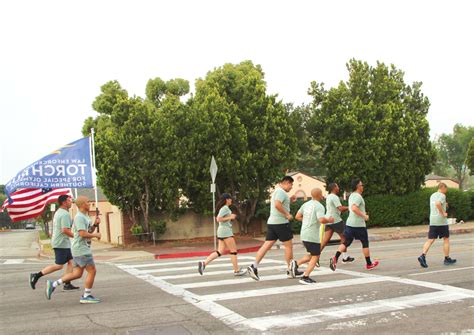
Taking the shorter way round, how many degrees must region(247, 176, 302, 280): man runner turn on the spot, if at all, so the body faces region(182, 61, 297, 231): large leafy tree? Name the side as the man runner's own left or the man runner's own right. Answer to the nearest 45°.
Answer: approximately 90° to the man runner's own left

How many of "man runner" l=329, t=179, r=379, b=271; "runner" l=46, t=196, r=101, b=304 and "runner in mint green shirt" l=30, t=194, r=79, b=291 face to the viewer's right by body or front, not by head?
3

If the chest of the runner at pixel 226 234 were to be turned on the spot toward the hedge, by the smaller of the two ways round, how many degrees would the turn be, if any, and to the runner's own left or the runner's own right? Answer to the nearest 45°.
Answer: approximately 45° to the runner's own left

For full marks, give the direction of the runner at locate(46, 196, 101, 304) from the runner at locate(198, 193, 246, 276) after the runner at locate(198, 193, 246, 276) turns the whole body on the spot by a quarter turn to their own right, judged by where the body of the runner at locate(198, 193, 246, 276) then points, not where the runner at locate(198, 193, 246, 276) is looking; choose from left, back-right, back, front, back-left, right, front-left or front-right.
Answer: front-right

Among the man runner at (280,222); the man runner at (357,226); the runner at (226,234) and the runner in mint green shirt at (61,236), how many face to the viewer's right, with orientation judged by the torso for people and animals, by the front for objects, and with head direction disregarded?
4

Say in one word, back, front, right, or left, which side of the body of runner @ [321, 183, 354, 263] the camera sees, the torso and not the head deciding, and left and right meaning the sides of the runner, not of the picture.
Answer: right

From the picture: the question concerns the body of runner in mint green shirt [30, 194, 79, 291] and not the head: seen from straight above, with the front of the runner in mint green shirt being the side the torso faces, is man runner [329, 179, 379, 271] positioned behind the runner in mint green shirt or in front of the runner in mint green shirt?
in front

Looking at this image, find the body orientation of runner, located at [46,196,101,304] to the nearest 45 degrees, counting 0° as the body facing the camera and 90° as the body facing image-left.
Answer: approximately 270°

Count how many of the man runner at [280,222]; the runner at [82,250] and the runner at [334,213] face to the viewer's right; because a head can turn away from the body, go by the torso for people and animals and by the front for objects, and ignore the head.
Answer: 3

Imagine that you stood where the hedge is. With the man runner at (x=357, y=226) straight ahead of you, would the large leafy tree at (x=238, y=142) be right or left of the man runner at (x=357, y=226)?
right

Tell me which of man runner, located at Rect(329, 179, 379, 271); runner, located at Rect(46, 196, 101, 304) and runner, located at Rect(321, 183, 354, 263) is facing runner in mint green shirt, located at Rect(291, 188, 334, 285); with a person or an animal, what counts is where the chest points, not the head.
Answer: runner, located at Rect(46, 196, 101, 304)

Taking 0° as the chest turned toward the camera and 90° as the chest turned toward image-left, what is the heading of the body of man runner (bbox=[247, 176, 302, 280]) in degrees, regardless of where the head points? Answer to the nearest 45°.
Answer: approximately 270°

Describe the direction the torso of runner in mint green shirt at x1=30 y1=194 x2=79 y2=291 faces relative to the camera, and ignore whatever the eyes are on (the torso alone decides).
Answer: to the viewer's right

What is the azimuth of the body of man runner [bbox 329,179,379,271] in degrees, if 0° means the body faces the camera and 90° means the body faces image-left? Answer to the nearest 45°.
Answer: approximately 270°

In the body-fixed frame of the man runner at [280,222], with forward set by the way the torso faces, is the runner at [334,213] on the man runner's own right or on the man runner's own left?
on the man runner's own left

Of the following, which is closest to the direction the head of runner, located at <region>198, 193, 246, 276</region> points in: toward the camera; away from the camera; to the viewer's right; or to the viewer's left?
to the viewer's right
